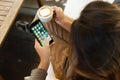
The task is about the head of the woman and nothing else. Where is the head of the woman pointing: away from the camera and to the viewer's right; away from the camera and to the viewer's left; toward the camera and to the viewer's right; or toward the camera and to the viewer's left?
away from the camera and to the viewer's left

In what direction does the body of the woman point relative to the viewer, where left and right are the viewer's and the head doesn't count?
facing away from the viewer and to the left of the viewer

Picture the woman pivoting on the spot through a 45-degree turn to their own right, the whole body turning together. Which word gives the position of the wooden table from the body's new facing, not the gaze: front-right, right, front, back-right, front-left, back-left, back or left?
front-left
